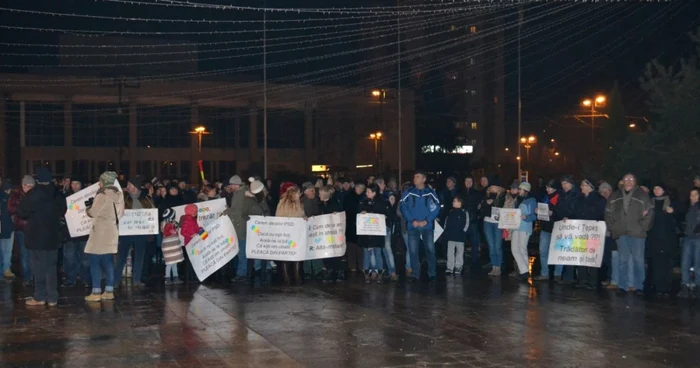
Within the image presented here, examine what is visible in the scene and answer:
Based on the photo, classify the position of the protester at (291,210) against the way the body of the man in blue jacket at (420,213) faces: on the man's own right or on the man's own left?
on the man's own right

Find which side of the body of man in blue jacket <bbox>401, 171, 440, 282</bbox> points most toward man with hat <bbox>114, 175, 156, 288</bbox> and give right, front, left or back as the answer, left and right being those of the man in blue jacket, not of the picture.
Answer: right

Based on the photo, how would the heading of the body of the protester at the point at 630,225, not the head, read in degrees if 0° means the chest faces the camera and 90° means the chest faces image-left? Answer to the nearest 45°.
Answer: approximately 0°
